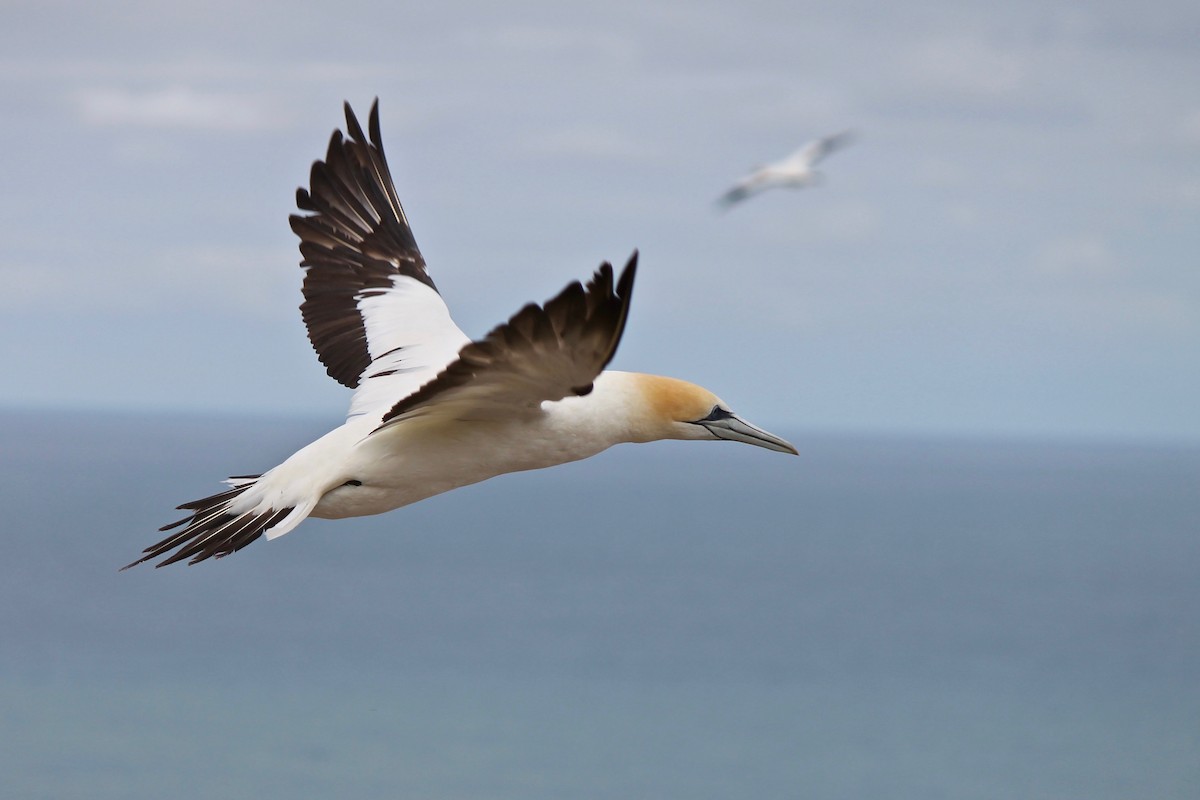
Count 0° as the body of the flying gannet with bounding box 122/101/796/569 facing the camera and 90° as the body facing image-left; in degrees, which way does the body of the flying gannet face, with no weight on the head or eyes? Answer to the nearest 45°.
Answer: approximately 270°
